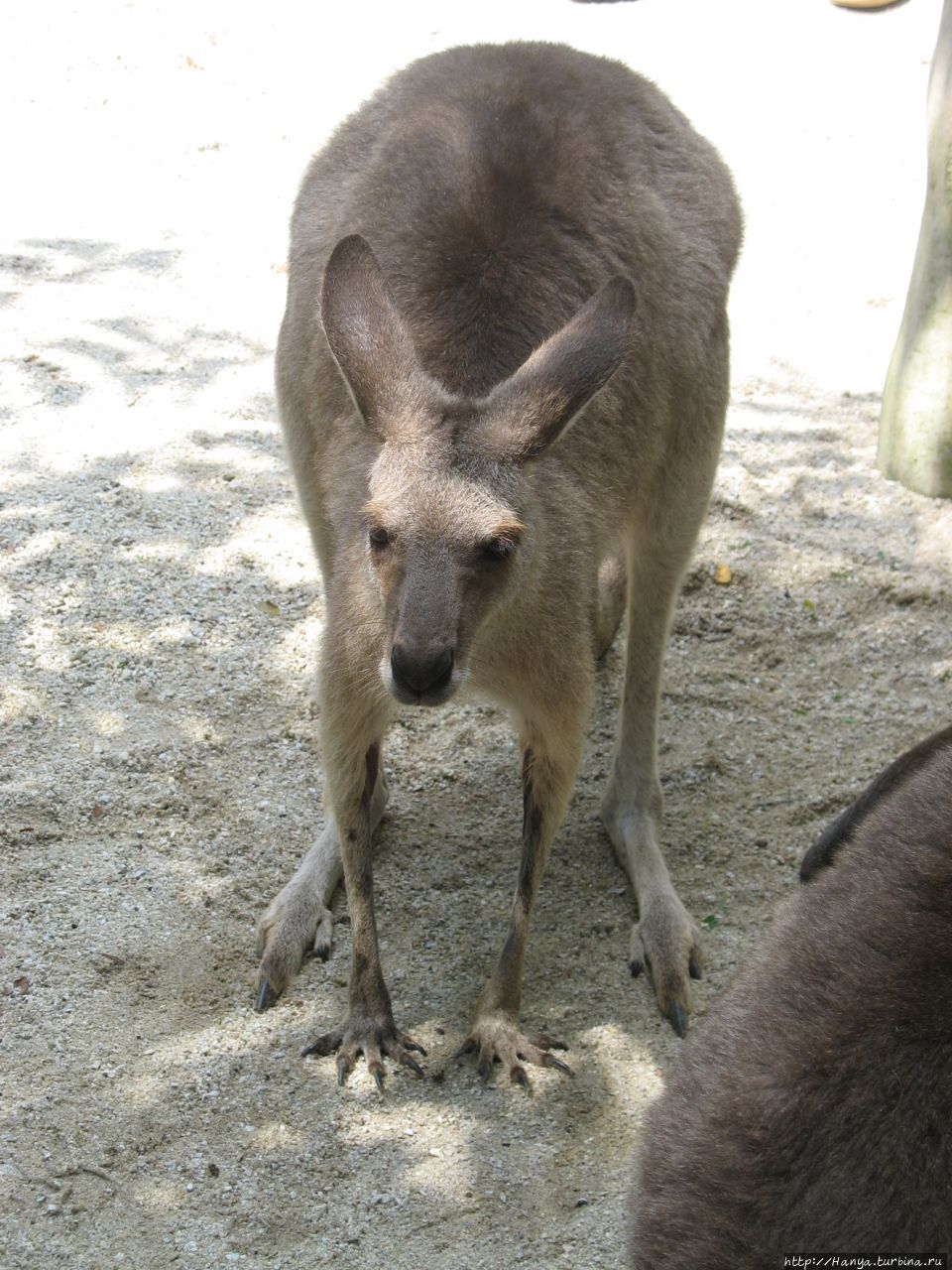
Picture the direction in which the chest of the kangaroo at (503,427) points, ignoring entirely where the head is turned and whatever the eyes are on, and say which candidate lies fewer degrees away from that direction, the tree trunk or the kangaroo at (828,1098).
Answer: the kangaroo

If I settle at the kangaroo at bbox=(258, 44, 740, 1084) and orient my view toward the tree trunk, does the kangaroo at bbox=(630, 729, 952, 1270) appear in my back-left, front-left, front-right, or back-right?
back-right

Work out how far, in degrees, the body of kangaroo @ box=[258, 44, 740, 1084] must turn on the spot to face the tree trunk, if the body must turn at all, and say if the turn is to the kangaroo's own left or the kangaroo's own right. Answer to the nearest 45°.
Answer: approximately 135° to the kangaroo's own left

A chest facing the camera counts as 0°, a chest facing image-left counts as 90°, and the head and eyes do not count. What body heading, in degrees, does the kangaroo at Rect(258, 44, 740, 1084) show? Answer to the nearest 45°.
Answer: approximately 0°

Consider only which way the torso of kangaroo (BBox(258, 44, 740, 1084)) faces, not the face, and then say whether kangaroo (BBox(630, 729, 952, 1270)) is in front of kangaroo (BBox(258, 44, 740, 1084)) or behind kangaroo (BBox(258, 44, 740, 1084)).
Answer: in front
